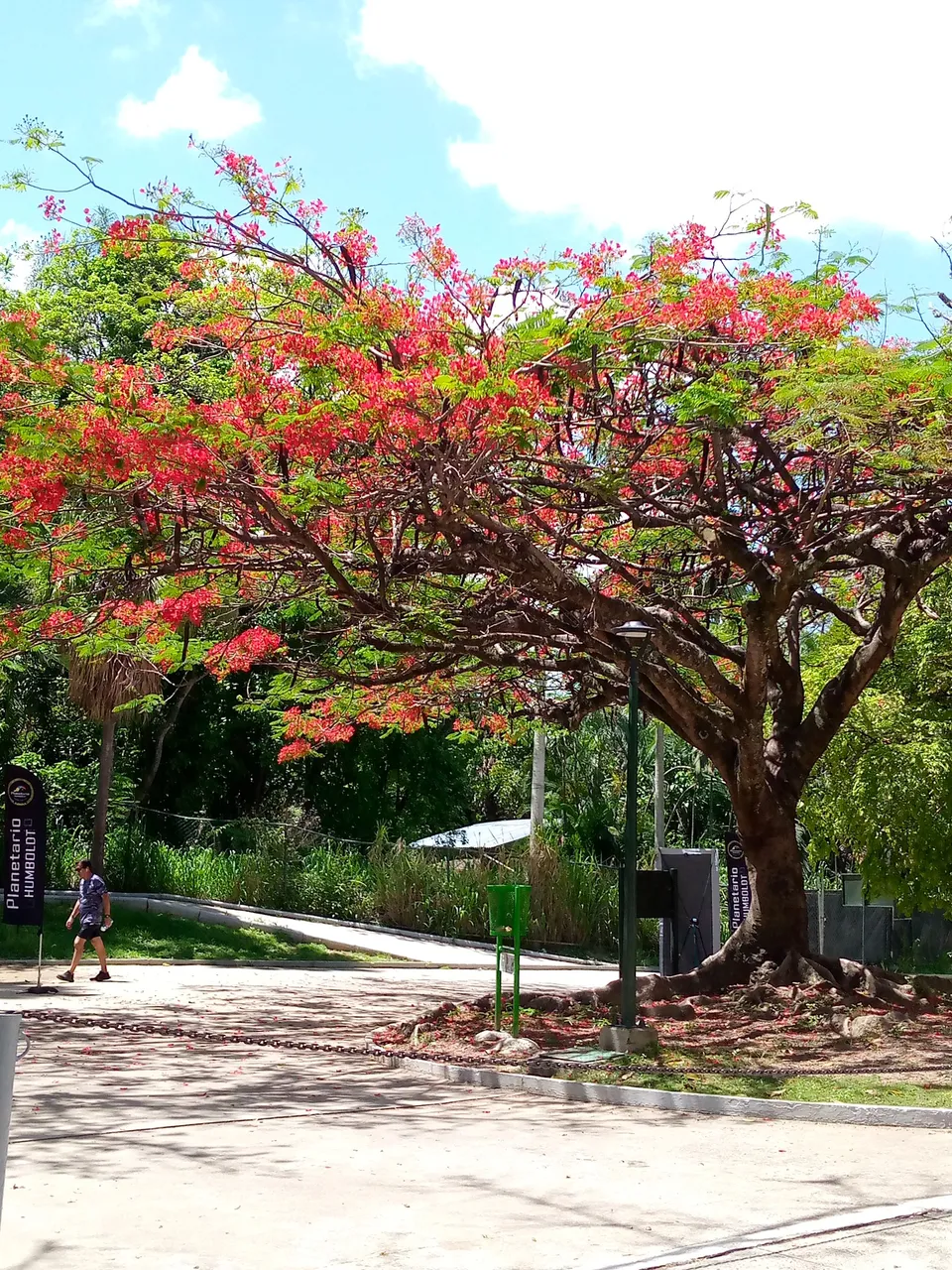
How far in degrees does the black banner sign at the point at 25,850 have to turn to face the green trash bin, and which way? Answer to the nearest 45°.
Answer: approximately 45° to its left

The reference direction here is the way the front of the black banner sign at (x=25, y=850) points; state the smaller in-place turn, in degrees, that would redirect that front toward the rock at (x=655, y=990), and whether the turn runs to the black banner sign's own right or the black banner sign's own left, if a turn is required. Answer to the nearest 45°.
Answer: approximately 45° to the black banner sign's own left

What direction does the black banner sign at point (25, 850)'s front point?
toward the camera

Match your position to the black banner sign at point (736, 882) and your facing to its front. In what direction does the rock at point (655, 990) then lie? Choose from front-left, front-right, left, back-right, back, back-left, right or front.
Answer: front

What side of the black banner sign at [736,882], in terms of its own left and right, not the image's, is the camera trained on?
front

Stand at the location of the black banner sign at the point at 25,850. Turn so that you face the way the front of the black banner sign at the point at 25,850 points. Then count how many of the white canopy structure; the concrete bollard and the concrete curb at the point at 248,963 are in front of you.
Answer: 1

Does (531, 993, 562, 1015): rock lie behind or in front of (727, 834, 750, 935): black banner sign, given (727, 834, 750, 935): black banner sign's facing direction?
in front

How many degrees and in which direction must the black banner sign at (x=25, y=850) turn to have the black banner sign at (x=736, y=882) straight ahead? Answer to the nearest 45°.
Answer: approximately 90° to its left

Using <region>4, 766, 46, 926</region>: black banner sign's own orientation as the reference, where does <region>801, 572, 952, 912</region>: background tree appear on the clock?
The background tree is roughly at 9 o'clock from the black banner sign.
